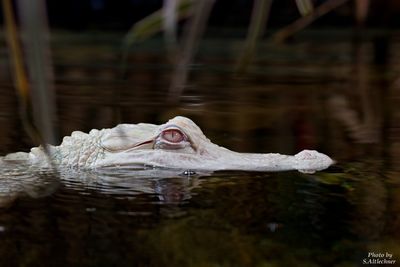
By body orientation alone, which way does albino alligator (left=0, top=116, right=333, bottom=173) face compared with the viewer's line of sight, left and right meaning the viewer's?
facing to the right of the viewer
